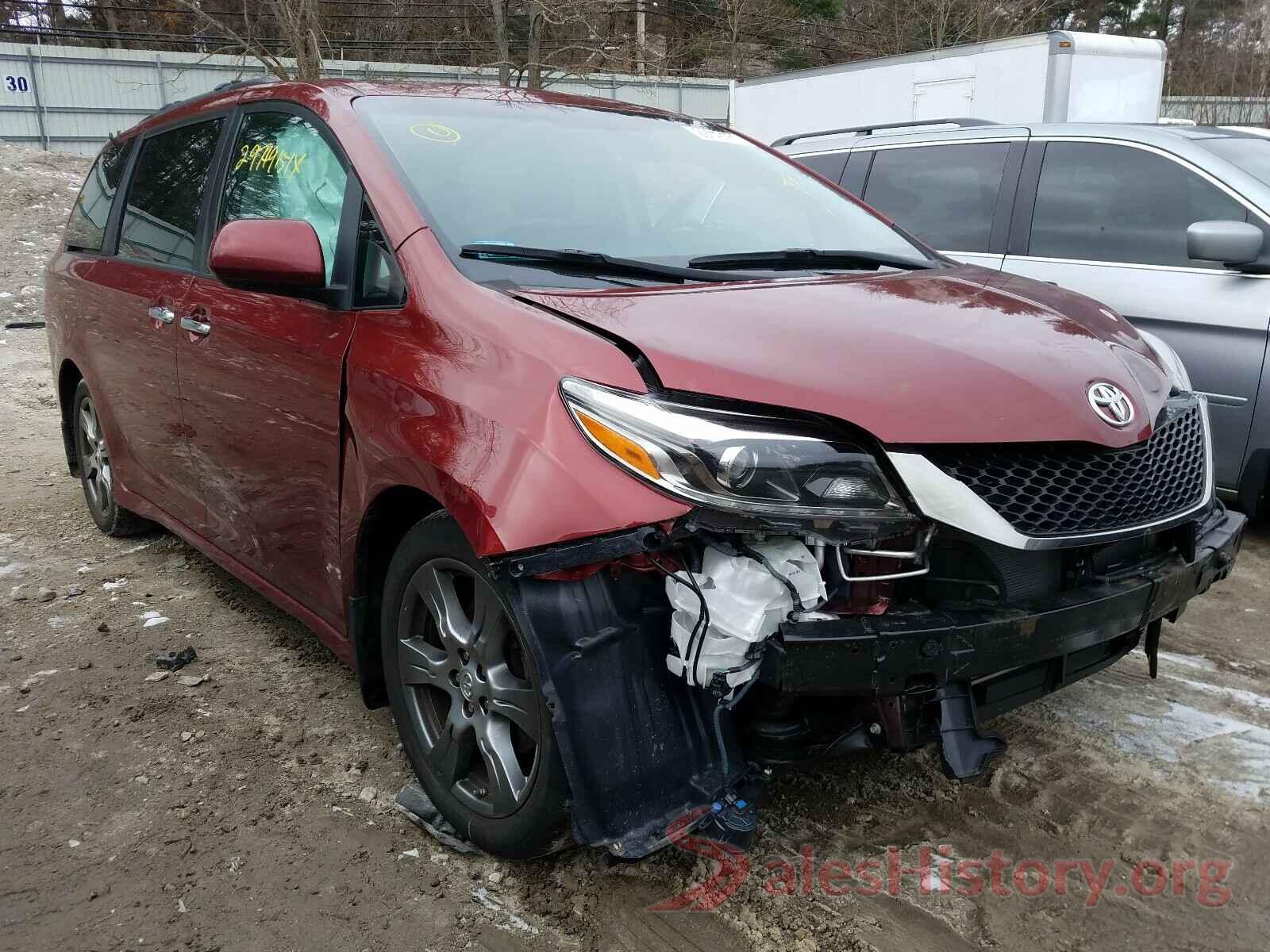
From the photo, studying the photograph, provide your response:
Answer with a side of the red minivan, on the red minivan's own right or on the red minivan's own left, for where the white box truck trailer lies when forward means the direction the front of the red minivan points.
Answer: on the red minivan's own left

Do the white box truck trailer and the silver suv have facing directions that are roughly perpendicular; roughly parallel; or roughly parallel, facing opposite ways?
roughly parallel

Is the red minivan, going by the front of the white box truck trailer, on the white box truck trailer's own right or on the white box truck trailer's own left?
on the white box truck trailer's own right

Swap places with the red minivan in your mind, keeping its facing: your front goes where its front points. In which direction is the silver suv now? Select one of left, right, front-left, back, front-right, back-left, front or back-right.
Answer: left

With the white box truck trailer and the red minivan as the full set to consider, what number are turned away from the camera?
0

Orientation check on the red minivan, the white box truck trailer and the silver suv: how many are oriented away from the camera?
0

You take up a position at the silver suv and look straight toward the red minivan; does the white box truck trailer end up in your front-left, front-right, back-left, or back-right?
back-right

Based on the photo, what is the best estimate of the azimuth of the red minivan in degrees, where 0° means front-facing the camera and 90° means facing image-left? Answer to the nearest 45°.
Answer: approximately 315°

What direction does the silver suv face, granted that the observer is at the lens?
facing the viewer and to the right of the viewer

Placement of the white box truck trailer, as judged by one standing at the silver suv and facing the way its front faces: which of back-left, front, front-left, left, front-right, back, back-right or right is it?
back-left

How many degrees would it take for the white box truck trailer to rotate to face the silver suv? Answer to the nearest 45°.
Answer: approximately 45° to its right

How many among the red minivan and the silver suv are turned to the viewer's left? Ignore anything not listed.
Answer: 0

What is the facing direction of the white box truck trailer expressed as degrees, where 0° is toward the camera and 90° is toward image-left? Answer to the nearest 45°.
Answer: approximately 315°

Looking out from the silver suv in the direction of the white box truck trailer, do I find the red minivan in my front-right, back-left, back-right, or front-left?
back-left
